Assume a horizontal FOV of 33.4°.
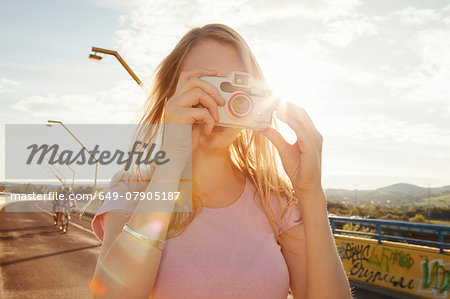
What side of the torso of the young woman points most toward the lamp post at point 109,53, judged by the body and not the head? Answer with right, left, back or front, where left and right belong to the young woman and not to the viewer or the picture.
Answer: back

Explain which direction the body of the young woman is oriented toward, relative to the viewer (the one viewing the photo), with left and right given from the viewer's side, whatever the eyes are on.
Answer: facing the viewer

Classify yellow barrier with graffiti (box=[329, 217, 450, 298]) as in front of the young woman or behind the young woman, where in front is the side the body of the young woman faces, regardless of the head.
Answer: behind
